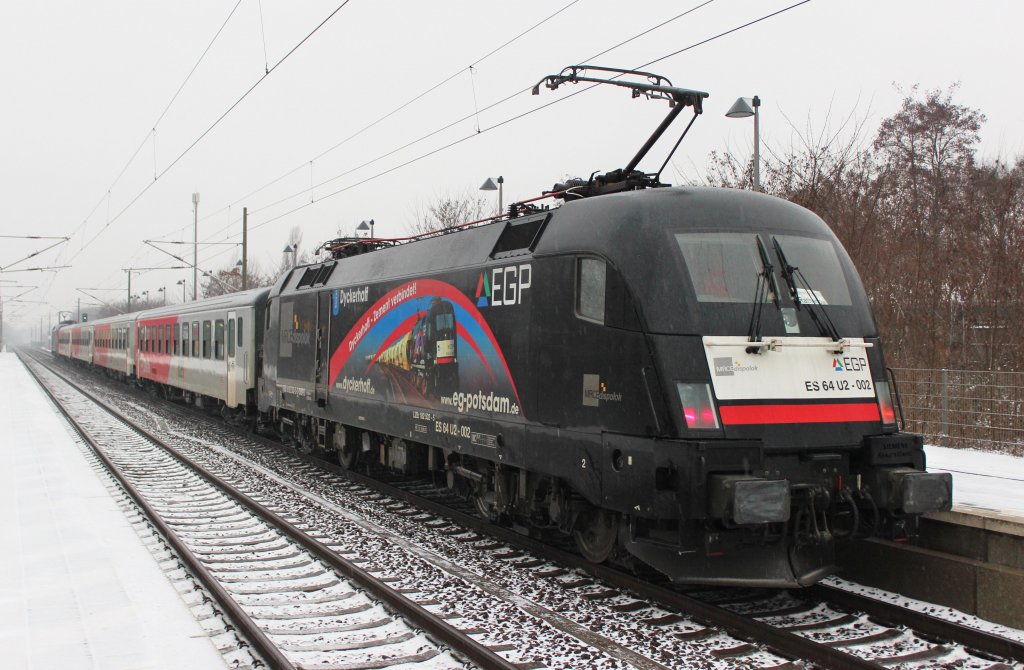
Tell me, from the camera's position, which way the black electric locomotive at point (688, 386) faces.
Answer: facing the viewer and to the right of the viewer

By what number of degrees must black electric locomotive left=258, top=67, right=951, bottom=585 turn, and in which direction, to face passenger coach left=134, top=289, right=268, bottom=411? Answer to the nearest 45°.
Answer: approximately 180°

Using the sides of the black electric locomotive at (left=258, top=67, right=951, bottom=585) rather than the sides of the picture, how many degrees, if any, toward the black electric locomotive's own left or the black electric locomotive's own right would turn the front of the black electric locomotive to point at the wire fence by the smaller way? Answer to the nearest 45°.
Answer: approximately 90° to the black electric locomotive's own left
